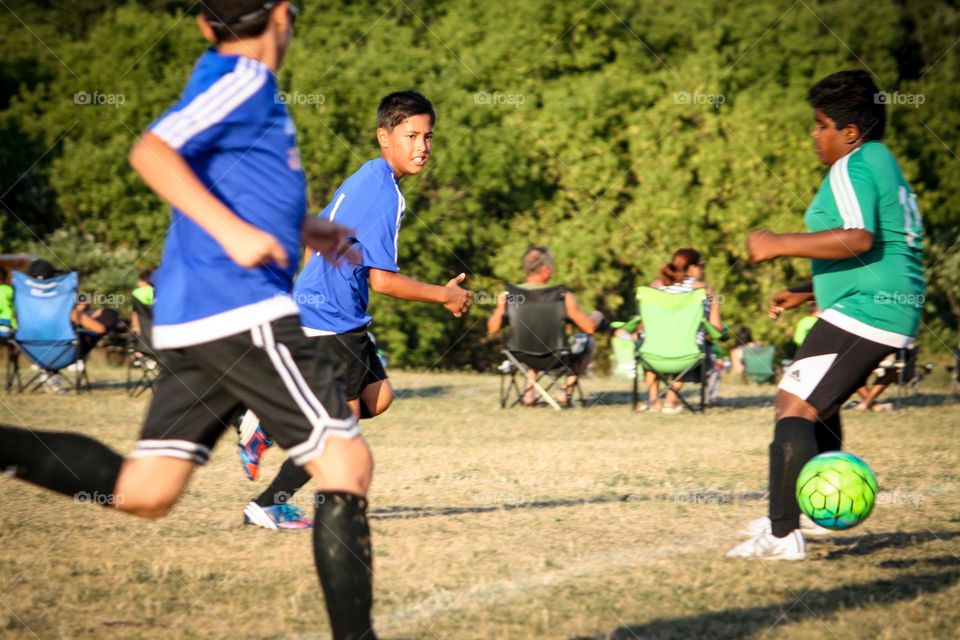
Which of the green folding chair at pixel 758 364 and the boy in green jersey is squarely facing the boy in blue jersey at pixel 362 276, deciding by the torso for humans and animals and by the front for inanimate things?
the boy in green jersey

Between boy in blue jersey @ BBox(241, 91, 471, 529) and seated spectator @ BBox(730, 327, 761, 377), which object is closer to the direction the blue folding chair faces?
the seated spectator

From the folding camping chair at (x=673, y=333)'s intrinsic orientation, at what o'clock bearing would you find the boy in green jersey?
The boy in green jersey is roughly at 6 o'clock from the folding camping chair.

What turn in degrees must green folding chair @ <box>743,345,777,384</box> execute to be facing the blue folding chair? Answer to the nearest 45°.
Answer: approximately 135° to its left

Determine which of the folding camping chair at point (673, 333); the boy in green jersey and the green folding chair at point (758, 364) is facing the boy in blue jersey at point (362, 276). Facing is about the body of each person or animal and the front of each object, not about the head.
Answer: the boy in green jersey

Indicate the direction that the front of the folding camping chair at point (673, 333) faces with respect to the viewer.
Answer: facing away from the viewer

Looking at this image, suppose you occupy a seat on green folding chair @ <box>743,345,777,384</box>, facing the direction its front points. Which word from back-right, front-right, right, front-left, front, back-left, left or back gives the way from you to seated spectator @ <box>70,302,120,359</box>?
back-left

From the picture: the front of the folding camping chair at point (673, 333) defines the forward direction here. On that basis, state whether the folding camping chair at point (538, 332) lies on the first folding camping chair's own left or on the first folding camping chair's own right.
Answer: on the first folding camping chair's own left

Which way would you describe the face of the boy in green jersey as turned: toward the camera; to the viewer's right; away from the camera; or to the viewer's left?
to the viewer's left

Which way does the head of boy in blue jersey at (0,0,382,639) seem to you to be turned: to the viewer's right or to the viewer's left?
to the viewer's right

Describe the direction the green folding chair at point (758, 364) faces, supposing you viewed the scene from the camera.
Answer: facing away from the viewer

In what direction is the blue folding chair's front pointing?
away from the camera

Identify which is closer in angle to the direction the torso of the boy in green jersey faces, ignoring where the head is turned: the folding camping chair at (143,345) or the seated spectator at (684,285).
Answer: the folding camping chair
